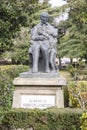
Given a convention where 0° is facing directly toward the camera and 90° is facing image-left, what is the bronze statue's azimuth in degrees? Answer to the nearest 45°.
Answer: approximately 0°

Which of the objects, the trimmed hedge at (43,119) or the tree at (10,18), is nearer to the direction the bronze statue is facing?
the trimmed hedge

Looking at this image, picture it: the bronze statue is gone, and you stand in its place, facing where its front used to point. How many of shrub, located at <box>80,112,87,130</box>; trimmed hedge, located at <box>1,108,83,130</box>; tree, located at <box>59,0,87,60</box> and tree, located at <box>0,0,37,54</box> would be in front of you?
2

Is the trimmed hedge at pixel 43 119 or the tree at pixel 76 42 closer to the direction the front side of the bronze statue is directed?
the trimmed hedge

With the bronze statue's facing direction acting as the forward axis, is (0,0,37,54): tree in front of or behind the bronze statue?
behind

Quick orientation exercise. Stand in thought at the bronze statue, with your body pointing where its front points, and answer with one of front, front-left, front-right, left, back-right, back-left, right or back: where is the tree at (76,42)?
back

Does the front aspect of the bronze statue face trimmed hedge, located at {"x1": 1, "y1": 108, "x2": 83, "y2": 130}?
yes

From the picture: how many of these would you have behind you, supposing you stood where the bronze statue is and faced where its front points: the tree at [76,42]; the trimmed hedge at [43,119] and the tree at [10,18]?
2

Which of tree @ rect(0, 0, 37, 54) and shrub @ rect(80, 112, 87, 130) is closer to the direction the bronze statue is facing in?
the shrub

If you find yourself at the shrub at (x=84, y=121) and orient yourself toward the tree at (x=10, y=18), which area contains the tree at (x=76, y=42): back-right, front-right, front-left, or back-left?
front-right

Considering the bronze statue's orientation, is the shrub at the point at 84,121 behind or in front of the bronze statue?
in front
